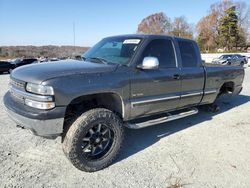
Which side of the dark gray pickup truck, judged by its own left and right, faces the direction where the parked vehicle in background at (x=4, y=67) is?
right

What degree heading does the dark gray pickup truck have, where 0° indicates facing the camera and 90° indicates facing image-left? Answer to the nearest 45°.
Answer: approximately 45°
